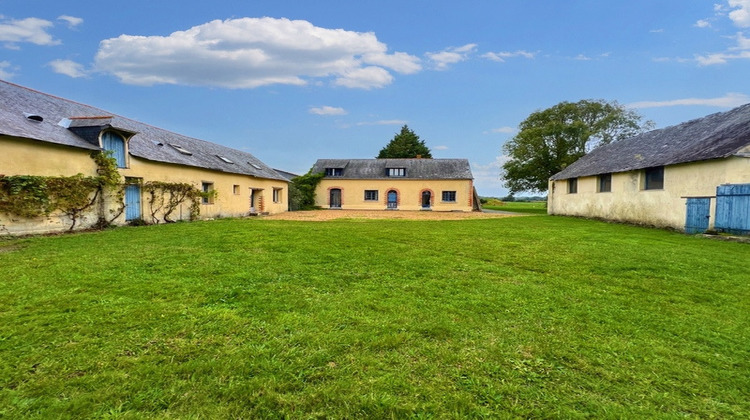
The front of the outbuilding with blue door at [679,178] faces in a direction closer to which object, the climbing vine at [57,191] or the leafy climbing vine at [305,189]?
the climbing vine at [57,191]

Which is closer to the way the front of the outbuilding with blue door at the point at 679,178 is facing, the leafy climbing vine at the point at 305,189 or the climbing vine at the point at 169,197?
the climbing vine at the point at 169,197

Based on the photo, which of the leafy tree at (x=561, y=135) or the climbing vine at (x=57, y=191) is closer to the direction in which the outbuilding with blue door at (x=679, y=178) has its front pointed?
the climbing vine

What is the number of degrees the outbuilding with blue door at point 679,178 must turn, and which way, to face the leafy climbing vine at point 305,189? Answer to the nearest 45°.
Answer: approximately 45° to its right

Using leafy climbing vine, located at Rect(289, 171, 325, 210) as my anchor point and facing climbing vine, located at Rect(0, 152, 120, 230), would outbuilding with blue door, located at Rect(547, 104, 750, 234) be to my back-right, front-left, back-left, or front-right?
front-left

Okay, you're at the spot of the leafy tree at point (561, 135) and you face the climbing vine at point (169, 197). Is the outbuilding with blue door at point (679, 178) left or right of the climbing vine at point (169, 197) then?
left

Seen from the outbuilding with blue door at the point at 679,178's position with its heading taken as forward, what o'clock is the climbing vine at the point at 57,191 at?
The climbing vine is roughly at 12 o'clock from the outbuilding with blue door.

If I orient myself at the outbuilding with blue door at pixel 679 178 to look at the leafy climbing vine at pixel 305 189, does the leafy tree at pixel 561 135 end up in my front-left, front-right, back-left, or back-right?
front-right

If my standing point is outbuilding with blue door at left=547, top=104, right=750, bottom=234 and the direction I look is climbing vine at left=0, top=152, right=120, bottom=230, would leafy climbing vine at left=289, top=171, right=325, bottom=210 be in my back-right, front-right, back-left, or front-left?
front-right

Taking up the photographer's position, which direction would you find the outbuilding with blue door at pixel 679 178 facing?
facing the viewer and to the left of the viewer

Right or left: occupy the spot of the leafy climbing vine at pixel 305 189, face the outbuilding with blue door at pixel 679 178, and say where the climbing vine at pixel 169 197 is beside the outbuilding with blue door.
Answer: right

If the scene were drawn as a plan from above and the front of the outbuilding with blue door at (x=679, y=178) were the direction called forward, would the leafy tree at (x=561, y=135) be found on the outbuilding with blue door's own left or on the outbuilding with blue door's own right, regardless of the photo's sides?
on the outbuilding with blue door's own right

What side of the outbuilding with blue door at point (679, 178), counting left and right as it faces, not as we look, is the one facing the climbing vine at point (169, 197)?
front
